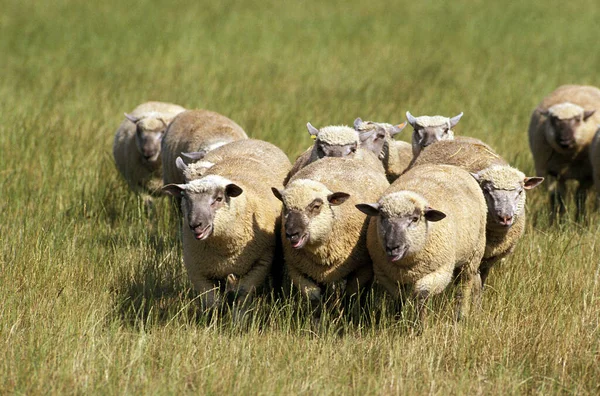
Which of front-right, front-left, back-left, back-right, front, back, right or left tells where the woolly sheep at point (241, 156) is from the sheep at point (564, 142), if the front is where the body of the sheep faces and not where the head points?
front-right

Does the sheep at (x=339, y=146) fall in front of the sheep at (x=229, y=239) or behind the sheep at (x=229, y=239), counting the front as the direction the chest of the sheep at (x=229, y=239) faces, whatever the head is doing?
behind

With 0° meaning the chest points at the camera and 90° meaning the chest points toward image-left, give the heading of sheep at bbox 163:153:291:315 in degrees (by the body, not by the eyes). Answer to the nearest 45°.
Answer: approximately 45°

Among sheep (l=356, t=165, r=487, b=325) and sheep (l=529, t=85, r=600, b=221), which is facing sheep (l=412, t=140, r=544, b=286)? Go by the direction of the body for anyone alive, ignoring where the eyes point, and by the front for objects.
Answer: sheep (l=529, t=85, r=600, b=221)

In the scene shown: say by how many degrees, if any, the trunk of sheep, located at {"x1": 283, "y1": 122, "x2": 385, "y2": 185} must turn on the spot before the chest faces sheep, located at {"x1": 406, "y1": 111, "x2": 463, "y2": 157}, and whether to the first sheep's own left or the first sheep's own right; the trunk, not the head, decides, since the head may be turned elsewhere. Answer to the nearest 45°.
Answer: approximately 135° to the first sheep's own left

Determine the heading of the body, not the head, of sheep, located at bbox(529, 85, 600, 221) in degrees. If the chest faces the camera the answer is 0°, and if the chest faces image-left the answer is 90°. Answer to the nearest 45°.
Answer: approximately 0°

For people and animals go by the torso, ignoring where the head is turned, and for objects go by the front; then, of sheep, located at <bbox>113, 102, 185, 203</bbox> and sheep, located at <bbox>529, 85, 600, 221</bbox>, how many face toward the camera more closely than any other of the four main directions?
2

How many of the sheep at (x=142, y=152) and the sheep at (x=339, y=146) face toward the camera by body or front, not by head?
2

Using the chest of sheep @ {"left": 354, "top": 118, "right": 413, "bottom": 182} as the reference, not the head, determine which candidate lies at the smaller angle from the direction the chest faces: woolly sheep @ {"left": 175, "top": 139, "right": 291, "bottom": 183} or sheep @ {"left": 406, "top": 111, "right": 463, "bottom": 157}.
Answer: the woolly sheep

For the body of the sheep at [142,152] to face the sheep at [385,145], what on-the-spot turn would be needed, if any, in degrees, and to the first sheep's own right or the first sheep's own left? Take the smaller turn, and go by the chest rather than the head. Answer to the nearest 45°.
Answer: approximately 45° to the first sheep's own left

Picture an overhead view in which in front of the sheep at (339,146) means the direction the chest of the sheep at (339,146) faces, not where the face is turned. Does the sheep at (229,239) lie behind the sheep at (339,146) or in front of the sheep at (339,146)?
in front

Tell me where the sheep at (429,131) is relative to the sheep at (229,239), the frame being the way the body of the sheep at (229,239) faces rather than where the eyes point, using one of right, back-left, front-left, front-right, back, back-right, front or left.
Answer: back

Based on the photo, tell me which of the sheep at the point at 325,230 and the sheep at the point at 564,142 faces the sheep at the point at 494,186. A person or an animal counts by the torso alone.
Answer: the sheep at the point at 564,142
